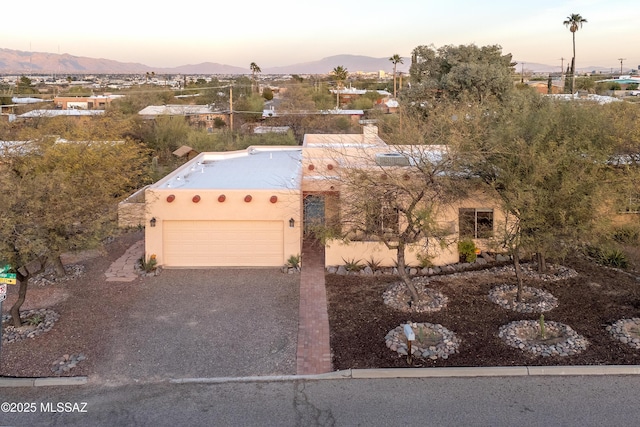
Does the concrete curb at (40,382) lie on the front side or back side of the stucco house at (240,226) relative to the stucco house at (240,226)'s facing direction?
on the front side

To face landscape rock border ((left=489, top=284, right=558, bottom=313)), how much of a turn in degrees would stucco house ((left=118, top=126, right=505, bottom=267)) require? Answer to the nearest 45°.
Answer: approximately 45° to its left

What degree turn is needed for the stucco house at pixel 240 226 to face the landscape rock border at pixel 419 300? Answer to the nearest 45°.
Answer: approximately 45° to its left

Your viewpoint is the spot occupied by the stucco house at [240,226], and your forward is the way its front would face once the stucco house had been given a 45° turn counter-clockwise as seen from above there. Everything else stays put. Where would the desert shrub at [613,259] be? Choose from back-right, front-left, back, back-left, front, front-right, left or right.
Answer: front-left

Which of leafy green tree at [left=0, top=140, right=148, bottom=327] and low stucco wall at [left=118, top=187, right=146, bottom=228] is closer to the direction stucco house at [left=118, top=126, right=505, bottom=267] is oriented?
the leafy green tree

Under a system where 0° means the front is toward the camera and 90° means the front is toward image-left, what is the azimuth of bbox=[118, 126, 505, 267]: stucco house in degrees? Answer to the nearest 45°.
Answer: approximately 0°

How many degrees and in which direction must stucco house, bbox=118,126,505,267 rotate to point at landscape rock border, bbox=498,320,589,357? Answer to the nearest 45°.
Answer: approximately 45° to its left

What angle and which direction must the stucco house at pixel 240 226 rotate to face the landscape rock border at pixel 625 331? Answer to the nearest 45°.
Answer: approximately 45° to its left

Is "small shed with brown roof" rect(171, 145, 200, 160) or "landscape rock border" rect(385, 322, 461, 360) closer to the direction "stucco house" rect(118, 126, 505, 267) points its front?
the landscape rock border

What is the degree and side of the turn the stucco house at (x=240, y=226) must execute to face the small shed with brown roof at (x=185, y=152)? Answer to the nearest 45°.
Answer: approximately 180°

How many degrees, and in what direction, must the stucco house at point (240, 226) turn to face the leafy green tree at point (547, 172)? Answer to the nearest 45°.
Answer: approximately 45° to its left

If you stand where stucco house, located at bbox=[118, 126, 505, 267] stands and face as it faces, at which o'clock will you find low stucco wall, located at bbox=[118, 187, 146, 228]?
The low stucco wall is roughly at 3 o'clock from the stucco house.

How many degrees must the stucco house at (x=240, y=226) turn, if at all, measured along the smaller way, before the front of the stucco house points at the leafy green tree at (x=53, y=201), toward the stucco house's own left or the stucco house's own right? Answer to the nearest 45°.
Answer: approximately 45° to the stucco house's own right

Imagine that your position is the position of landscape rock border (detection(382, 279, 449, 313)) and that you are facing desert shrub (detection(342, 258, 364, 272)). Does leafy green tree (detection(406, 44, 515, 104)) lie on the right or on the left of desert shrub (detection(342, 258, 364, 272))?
right

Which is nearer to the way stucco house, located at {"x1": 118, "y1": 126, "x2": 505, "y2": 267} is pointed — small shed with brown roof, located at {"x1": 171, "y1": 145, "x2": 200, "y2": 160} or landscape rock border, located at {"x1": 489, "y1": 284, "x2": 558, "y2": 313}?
the landscape rock border
